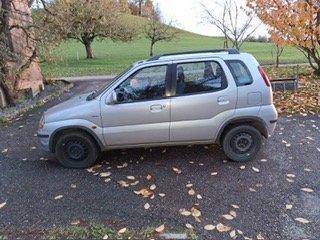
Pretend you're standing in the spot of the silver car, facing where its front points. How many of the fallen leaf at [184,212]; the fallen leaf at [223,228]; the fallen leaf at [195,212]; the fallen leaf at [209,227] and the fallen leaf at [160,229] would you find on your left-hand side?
5

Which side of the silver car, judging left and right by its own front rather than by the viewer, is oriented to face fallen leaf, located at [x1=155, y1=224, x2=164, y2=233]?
left

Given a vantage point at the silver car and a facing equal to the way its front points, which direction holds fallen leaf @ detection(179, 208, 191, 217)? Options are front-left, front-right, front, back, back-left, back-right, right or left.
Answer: left

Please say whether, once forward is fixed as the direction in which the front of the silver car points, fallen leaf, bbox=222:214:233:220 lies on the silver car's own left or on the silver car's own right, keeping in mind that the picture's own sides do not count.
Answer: on the silver car's own left

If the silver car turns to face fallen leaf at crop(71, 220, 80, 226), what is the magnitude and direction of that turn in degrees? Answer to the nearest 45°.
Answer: approximately 45° to its left

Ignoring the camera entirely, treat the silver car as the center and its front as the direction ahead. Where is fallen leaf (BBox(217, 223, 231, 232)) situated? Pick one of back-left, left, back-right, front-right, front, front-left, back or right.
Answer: left

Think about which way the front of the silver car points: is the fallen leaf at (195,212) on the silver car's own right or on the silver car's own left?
on the silver car's own left

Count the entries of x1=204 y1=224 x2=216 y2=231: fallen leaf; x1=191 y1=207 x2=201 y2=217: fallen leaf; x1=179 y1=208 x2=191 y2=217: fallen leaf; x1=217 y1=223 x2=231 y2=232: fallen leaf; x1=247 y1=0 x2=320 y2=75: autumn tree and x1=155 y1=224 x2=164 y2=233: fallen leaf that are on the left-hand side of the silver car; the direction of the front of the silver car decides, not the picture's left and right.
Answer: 5

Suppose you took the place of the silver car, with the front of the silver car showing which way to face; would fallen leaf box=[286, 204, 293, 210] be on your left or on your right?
on your left

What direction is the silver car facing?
to the viewer's left

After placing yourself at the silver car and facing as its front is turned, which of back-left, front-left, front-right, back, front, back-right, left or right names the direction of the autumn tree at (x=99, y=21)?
right
